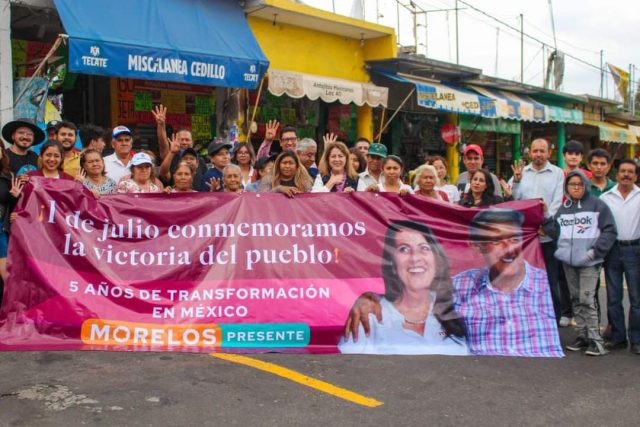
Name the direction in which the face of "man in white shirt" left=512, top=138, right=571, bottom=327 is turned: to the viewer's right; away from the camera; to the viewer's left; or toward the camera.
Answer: toward the camera

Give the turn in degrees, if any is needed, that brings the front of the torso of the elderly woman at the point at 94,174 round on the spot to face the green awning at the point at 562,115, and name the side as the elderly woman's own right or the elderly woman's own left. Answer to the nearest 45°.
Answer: approximately 135° to the elderly woman's own left

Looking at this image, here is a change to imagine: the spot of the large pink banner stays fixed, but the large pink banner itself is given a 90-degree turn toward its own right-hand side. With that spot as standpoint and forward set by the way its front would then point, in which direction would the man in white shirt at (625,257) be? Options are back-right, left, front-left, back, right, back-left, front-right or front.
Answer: back

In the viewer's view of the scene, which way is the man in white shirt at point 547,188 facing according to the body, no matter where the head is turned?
toward the camera

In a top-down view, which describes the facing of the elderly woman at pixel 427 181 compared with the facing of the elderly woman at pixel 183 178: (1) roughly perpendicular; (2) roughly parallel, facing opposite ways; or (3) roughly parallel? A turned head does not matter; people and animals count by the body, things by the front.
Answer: roughly parallel

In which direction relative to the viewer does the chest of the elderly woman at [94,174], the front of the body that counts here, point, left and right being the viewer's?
facing the viewer

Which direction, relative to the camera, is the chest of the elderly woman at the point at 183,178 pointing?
toward the camera

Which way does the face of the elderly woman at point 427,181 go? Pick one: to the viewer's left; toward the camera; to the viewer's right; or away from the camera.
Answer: toward the camera

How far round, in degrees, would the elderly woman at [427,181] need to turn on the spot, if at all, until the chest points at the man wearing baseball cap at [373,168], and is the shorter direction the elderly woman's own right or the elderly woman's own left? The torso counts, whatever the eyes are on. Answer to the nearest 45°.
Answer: approximately 135° to the elderly woman's own right

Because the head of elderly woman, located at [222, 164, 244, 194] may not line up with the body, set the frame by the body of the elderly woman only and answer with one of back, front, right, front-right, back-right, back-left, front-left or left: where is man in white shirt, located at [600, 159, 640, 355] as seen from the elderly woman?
left

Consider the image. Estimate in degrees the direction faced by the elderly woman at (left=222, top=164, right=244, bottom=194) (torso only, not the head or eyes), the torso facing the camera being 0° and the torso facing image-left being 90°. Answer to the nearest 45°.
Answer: approximately 0°

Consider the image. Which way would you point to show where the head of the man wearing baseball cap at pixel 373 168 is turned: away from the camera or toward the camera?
toward the camera

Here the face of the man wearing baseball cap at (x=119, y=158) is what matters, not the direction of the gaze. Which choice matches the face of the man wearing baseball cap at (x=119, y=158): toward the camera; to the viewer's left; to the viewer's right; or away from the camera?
toward the camera

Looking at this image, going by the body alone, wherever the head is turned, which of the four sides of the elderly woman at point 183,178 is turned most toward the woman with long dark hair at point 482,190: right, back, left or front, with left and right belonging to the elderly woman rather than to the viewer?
left

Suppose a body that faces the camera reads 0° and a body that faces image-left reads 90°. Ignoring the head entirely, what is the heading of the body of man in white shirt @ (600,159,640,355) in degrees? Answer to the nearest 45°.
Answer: approximately 0°

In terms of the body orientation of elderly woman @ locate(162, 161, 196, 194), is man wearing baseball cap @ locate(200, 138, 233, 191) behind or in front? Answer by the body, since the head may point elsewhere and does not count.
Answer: behind

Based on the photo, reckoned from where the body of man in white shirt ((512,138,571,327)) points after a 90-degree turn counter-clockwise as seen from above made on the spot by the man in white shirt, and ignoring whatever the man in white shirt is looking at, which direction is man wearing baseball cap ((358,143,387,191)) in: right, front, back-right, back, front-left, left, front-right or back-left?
back

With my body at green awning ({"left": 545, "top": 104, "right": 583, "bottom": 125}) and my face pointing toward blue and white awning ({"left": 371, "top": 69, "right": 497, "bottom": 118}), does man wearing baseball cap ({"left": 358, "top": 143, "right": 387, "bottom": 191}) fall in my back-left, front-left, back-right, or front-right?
front-left

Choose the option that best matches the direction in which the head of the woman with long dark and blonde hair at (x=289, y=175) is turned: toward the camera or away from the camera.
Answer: toward the camera
